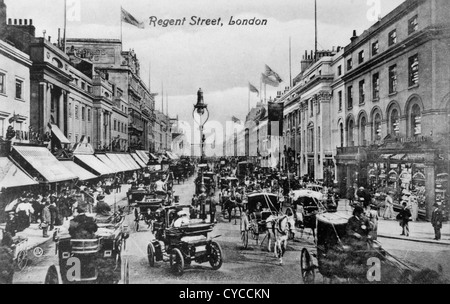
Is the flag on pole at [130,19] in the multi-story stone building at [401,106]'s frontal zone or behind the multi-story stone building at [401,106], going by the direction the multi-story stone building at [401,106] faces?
frontal zone

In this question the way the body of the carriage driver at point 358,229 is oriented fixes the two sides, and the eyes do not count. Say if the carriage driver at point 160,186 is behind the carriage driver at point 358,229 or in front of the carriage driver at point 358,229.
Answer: behind

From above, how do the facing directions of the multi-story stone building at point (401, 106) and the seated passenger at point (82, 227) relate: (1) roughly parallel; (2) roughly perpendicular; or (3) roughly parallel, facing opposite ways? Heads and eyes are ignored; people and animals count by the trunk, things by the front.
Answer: roughly perpendicular

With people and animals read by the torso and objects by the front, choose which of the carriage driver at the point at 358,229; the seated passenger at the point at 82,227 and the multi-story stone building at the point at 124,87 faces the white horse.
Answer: the multi-story stone building

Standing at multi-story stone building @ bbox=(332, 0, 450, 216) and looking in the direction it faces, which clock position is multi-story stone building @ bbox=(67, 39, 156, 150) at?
multi-story stone building @ bbox=(67, 39, 156, 150) is roughly at 1 o'clock from multi-story stone building @ bbox=(332, 0, 450, 216).

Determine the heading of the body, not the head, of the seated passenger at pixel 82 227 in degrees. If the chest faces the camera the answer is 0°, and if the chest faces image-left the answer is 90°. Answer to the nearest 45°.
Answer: approximately 180°

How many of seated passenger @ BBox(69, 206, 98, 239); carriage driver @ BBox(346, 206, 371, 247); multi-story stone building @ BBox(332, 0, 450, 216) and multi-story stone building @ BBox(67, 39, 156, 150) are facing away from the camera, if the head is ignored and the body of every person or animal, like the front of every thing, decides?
1

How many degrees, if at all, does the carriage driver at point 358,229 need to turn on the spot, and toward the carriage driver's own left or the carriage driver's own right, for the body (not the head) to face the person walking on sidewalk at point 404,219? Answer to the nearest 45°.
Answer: approximately 90° to the carriage driver's own left

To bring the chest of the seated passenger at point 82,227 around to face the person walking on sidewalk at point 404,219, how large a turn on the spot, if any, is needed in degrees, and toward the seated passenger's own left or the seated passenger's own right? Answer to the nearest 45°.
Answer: approximately 90° to the seated passenger's own right

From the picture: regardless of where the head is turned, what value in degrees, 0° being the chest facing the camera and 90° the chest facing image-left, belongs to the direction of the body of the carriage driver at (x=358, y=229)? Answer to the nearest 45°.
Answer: approximately 315°

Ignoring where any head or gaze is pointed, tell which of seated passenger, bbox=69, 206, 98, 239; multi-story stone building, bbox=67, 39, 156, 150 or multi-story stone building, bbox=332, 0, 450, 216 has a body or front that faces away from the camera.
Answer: the seated passenger

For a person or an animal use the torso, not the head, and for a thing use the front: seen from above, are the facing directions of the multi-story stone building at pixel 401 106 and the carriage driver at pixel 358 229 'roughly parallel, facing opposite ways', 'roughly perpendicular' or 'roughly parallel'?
roughly perpendicular

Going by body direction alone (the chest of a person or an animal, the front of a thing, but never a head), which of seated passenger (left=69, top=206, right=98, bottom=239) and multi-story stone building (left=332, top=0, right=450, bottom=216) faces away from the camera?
the seated passenger

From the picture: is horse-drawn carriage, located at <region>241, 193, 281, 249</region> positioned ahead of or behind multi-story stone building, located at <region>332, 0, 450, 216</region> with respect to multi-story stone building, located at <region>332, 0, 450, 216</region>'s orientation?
ahead

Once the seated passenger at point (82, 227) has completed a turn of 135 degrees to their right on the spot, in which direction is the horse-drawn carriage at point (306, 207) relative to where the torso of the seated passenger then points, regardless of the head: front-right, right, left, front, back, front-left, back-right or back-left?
front-left
